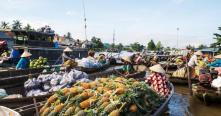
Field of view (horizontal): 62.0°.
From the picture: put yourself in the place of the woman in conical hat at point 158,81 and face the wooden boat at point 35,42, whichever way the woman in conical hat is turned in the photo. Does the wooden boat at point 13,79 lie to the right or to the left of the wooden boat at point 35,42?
left
